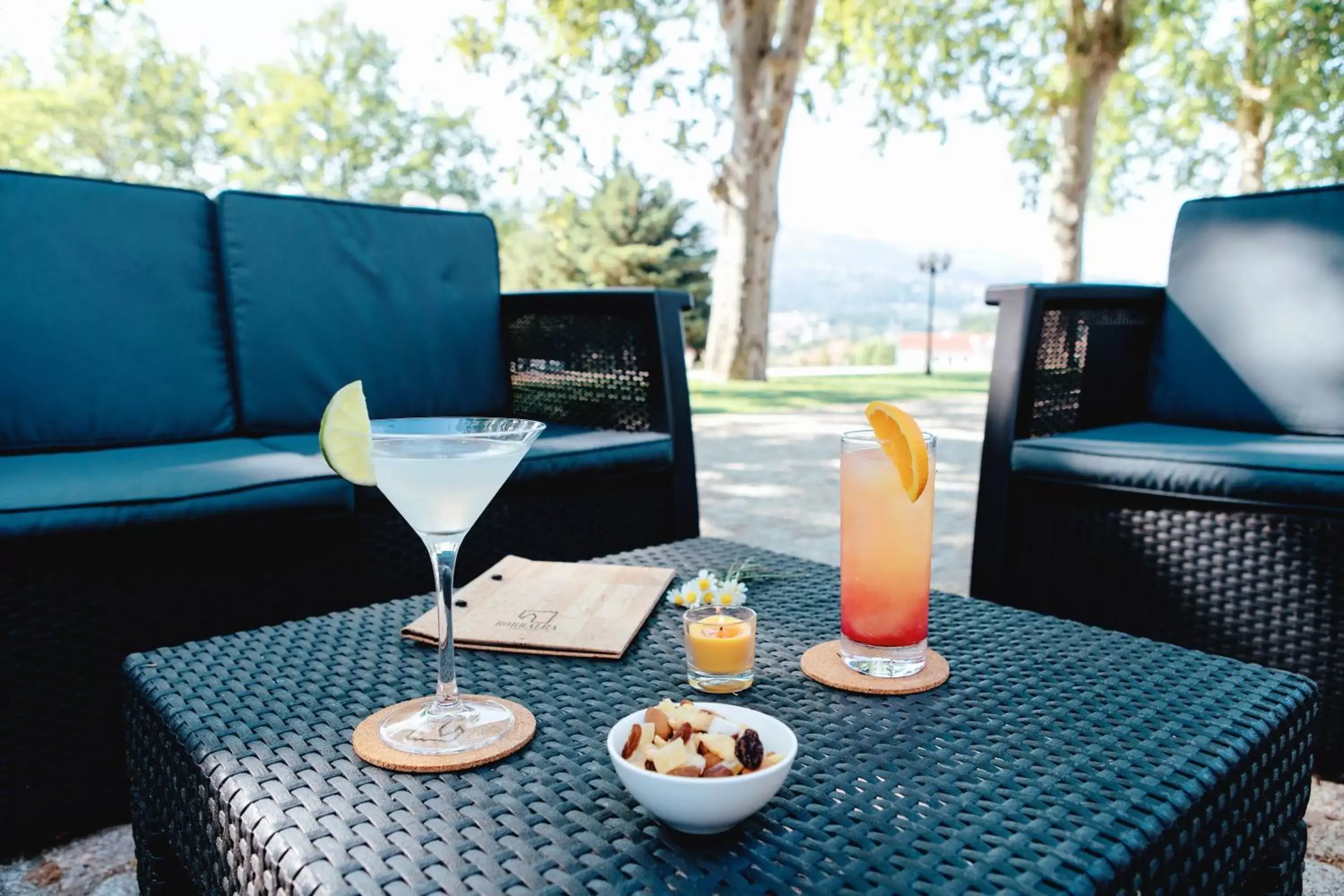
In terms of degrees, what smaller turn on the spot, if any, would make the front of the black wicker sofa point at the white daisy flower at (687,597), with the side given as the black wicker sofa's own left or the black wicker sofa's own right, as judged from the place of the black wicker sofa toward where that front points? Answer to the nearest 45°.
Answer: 0° — it already faces it

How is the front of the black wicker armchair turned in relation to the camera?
facing the viewer and to the left of the viewer

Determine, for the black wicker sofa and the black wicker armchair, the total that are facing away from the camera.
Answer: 0

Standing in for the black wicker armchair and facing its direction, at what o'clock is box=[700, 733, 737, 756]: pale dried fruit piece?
The pale dried fruit piece is roughly at 11 o'clock from the black wicker armchair.

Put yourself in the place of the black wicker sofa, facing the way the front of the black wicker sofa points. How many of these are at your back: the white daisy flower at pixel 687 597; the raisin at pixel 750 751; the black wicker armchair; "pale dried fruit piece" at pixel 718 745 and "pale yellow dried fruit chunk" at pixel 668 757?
0

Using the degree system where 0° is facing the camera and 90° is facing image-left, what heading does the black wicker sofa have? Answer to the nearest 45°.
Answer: approximately 315°

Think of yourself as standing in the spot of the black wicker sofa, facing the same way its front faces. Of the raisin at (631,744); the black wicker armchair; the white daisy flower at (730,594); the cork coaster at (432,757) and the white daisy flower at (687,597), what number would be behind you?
0

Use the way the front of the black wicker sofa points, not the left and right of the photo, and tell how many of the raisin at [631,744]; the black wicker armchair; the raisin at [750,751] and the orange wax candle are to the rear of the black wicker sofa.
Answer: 0

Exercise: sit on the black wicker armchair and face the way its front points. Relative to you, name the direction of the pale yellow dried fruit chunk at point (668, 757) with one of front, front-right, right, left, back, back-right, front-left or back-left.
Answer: front-left

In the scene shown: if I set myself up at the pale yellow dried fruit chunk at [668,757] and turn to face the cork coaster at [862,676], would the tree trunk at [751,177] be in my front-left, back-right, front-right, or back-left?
front-left

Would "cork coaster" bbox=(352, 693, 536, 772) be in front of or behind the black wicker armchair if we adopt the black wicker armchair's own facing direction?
in front

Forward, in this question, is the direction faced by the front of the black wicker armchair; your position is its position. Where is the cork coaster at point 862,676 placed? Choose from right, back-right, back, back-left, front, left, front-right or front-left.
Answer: front-left

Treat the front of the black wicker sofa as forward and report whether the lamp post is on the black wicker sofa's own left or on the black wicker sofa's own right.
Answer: on the black wicker sofa's own left
